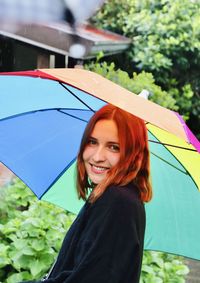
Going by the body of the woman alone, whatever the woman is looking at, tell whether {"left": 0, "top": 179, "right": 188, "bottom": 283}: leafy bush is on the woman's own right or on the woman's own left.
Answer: on the woman's own right

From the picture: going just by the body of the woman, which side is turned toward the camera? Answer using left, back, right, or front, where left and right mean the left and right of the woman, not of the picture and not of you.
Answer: left
